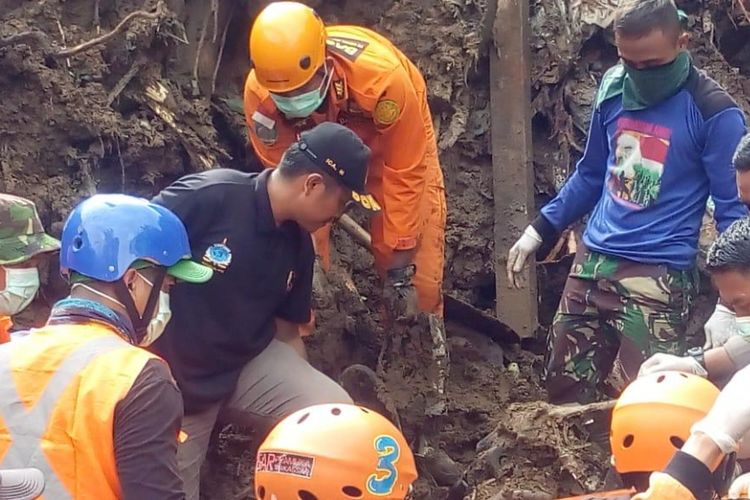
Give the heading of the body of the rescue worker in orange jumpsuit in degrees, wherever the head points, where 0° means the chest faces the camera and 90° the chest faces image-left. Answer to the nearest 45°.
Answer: approximately 45°

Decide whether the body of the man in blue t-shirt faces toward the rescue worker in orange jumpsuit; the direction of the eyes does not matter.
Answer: no

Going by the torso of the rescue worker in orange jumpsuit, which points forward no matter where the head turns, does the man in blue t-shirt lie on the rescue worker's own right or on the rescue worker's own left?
on the rescue worker's own left

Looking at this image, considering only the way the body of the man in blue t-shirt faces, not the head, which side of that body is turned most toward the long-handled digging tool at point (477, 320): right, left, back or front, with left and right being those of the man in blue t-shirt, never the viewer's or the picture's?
right

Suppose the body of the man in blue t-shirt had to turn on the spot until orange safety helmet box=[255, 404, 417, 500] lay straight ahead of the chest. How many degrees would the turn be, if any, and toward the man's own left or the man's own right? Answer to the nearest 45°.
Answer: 0° — they already face it

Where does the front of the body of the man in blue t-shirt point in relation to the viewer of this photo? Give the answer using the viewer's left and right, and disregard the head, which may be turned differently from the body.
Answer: facing the viewer and to the left of the viewer

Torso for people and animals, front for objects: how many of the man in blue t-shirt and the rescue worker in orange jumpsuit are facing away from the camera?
0

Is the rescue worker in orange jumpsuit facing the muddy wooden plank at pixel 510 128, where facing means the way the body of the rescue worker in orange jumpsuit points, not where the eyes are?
no

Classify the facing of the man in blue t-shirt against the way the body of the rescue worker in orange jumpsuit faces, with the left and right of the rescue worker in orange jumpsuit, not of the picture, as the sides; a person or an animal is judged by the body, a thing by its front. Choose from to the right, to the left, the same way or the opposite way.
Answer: the same way
